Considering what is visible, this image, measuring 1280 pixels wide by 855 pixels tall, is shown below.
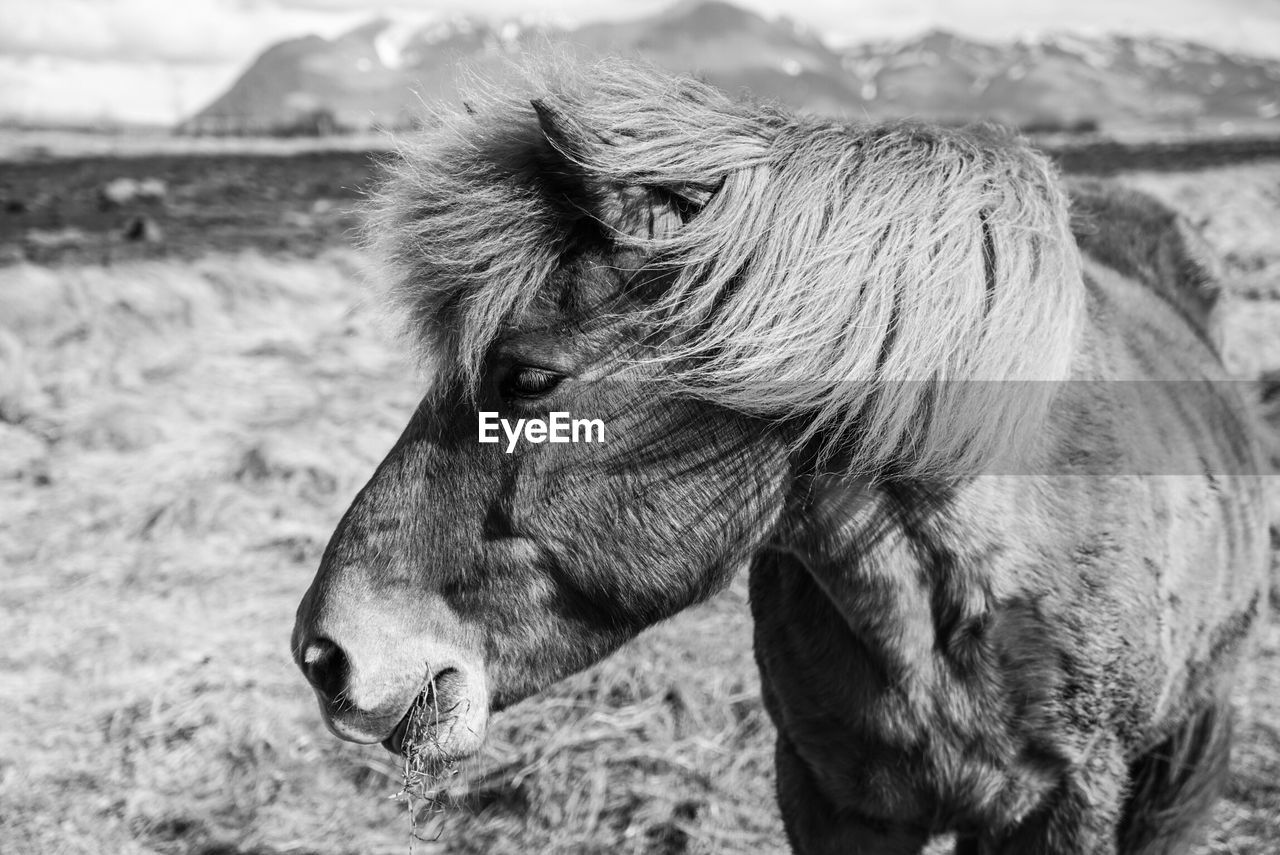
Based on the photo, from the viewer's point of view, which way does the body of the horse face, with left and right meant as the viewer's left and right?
facing the viewer and to the left of the viewer
